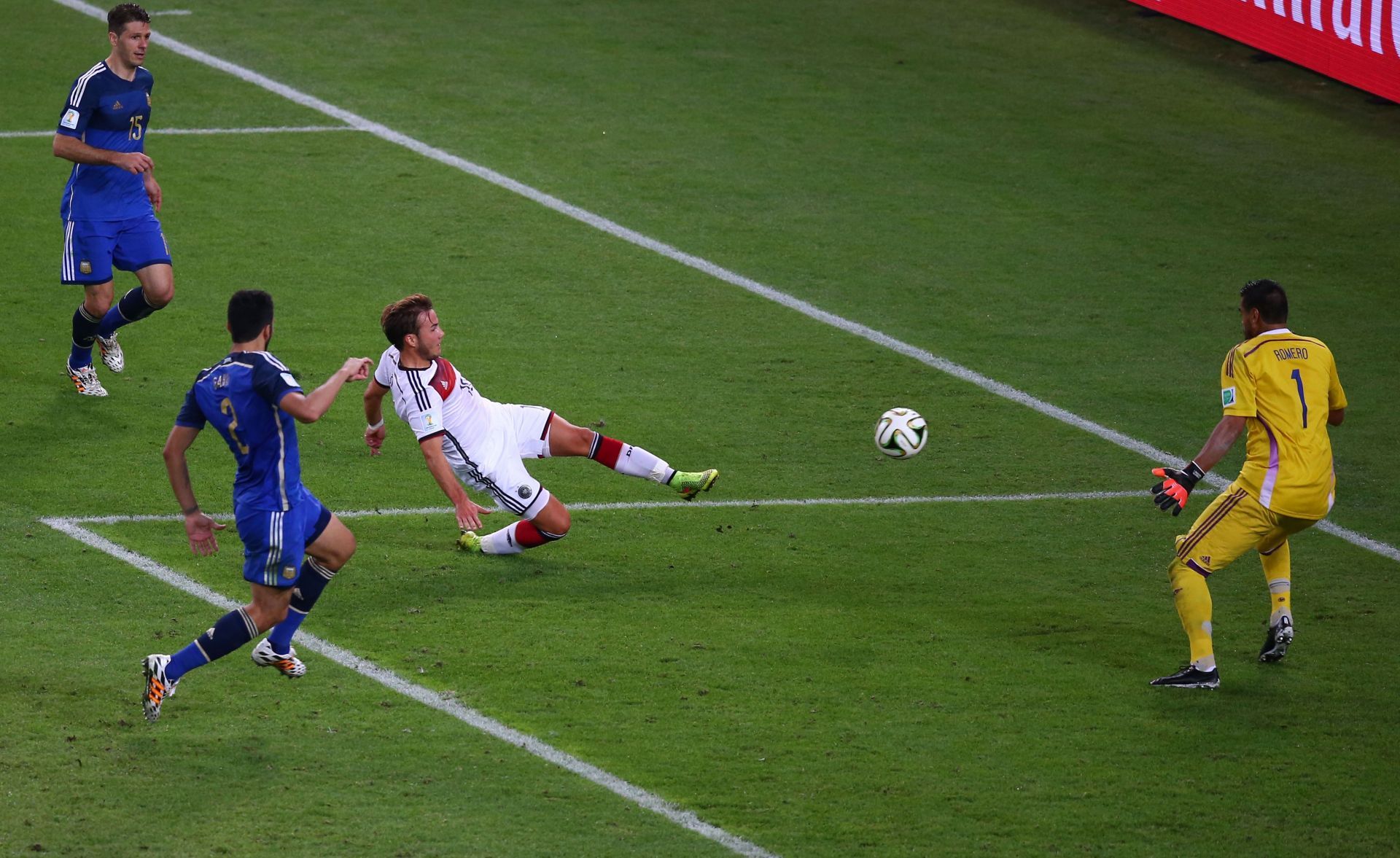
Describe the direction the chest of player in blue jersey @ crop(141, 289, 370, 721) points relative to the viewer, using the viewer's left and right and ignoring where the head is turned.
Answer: facing away from the viewer and to the right of the viewer

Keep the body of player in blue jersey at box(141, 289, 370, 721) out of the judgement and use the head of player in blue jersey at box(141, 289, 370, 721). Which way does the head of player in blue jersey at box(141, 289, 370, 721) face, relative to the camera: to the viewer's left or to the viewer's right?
to the viewer's right

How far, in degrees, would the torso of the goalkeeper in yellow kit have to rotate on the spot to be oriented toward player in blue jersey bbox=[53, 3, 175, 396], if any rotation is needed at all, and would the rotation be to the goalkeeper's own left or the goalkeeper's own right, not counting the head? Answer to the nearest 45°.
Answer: approximately 45° to the goalkeeper's own left

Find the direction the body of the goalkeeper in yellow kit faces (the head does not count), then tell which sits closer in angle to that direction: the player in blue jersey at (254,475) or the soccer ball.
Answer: the soccer ball

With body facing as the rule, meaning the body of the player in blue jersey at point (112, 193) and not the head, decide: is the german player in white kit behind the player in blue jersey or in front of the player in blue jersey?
in front

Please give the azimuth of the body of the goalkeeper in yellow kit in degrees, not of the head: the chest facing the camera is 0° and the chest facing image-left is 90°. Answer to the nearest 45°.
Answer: approximately 135°

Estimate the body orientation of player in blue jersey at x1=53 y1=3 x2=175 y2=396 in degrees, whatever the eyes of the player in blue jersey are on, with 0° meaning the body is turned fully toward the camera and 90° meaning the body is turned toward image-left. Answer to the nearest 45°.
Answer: approximately 315°

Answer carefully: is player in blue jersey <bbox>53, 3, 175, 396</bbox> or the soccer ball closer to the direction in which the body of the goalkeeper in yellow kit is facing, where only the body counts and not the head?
the soccer ball

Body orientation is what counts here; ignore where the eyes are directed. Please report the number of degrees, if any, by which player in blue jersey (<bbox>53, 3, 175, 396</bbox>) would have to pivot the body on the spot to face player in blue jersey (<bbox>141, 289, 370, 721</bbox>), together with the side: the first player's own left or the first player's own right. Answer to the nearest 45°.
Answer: approximately 45° to the first player's own right

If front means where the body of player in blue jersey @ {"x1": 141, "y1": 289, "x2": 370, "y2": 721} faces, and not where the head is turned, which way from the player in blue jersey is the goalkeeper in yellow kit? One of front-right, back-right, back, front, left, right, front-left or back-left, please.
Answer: front-right

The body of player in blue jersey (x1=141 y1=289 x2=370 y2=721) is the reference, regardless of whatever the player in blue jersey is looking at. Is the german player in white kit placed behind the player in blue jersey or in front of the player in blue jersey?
in front

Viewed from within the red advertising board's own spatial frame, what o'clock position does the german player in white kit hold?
The german player in white kit is roughly at 11 o'clock from the red advertising board.

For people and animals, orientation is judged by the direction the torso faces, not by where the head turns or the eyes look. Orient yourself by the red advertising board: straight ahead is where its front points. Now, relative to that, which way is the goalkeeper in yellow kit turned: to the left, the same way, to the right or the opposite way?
to the right

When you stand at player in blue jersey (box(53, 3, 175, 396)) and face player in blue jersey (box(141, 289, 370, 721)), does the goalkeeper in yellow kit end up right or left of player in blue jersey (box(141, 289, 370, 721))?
left

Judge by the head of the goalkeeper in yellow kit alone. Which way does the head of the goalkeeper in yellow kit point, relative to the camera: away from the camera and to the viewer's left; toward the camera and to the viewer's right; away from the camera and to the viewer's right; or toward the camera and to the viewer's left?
away from the camera and to the viewer's left
